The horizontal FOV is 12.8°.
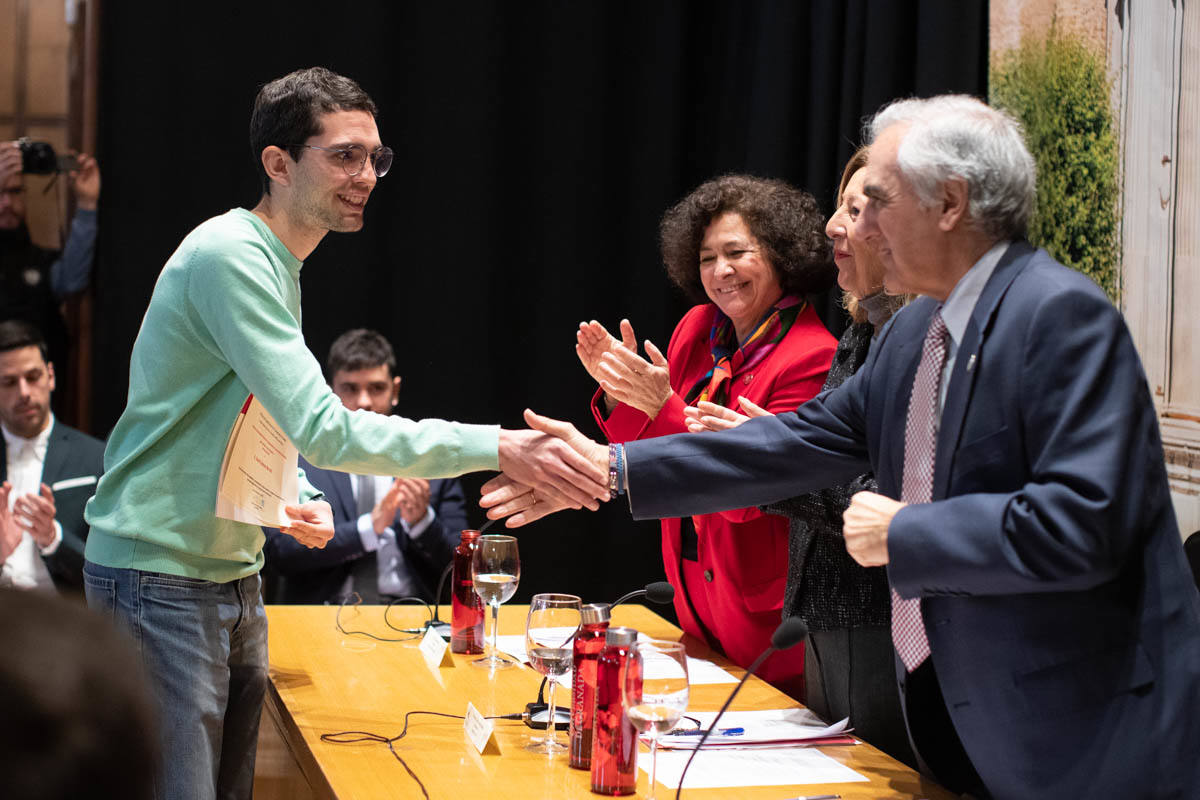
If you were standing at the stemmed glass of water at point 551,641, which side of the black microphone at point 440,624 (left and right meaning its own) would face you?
right

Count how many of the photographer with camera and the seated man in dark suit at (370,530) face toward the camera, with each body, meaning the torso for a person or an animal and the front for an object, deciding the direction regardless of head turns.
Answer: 2

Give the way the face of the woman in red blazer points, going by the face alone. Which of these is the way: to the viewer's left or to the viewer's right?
to the viewer's left

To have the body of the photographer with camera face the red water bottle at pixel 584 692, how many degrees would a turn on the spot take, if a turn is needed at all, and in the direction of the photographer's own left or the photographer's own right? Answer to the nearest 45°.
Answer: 0° — they already face it

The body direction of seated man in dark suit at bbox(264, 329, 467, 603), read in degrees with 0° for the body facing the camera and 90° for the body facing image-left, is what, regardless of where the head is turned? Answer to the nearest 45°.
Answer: approximately 0°

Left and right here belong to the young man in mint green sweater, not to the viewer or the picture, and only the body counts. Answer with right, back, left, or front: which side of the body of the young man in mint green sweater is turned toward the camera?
right

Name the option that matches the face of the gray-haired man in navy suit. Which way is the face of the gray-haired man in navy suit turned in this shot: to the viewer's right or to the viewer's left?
to the viewer's left
